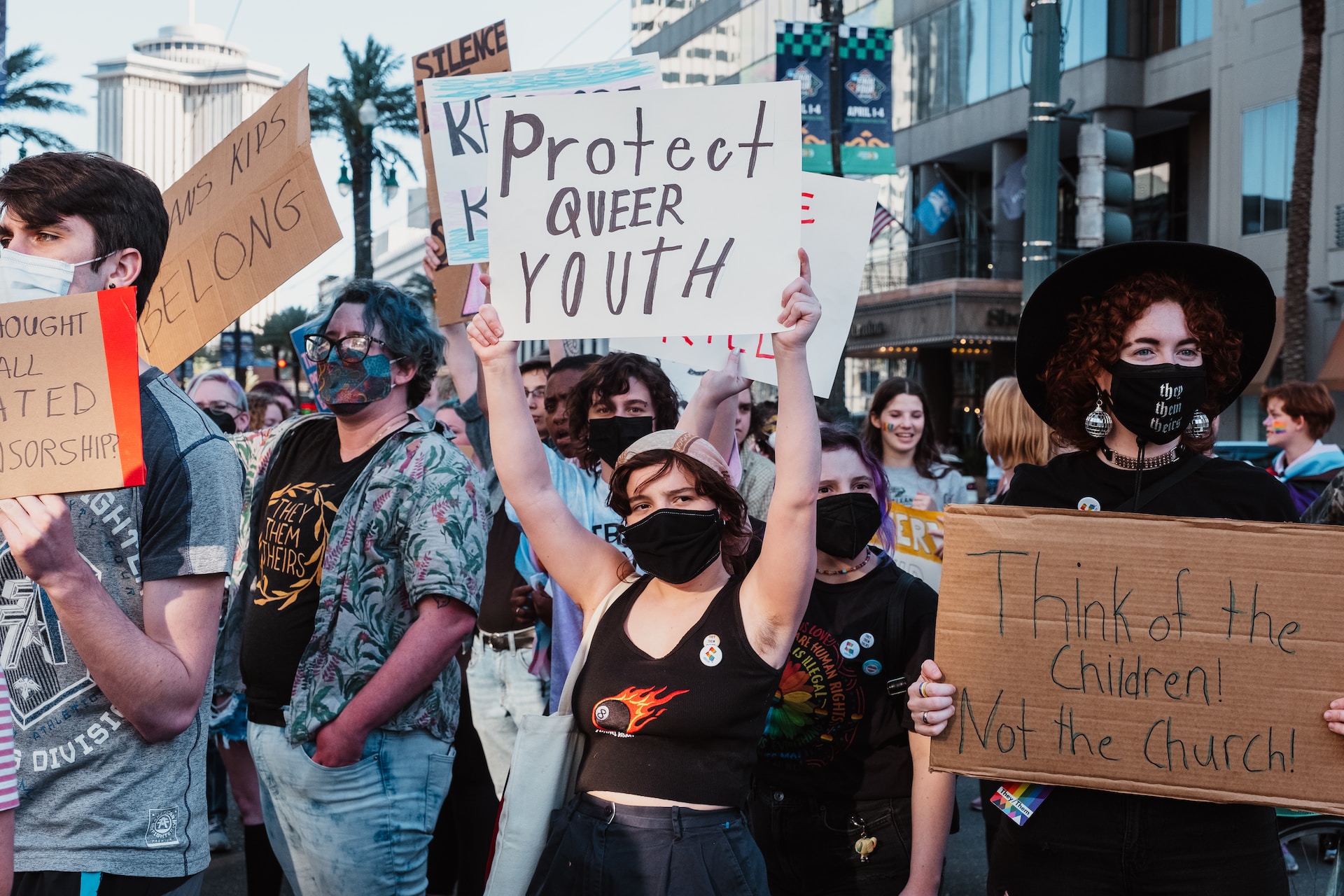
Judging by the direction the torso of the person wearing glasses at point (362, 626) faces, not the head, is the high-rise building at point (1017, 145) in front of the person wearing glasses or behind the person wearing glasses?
behind

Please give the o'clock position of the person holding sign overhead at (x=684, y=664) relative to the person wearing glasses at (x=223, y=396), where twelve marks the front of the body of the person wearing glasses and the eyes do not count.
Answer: The person holding sign overhead is roughly at 10 o'clock from the person wearing glasses.

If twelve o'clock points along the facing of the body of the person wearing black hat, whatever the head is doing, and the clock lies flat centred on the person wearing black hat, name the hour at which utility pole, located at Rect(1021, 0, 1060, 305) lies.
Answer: The utility pole is roughly at 6 o'clock from the person wearing black hat.

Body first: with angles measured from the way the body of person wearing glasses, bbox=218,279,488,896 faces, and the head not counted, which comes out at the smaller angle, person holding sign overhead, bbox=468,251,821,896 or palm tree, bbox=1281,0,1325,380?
the person holding sign overhead

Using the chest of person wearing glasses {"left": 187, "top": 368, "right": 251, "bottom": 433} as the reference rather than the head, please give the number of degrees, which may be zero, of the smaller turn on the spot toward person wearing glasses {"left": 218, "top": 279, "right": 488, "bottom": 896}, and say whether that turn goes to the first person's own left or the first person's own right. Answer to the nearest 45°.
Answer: approximately 45° to the first person's own left

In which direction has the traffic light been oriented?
to the viewer's right

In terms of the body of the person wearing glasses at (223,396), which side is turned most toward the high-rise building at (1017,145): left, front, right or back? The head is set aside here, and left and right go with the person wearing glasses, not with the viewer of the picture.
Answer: back

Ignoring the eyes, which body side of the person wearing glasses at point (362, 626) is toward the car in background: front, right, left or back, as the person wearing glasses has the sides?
back

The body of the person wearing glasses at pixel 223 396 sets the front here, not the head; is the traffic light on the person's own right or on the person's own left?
on the person's own left

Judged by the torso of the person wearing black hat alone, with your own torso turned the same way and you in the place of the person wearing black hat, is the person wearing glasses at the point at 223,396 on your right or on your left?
on your right

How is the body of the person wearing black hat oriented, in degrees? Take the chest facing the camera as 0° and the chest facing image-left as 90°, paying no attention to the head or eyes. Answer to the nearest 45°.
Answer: approximately 0°
